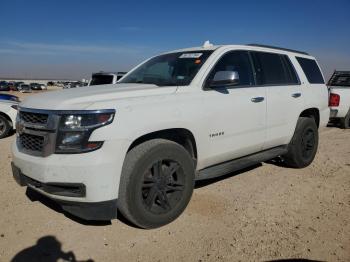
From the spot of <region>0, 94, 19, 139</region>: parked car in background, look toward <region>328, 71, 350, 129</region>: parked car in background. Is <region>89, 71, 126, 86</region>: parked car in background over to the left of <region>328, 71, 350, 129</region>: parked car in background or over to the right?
left

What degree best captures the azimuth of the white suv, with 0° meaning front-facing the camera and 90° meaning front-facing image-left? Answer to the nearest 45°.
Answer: approximately 45°

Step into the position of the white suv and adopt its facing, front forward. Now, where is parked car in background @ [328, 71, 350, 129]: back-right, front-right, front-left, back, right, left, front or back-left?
back

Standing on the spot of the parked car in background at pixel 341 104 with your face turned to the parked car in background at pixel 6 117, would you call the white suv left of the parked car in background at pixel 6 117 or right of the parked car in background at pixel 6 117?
left
